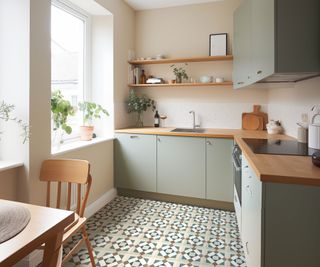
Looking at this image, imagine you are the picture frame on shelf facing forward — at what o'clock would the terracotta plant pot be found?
The terracotta plant pot is roughly at 2 o'clock from the picture frame on shelf.

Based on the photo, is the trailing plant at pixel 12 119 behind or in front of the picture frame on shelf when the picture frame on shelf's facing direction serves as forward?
in front

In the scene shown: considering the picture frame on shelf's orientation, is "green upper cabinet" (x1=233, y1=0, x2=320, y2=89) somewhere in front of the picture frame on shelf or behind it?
in front

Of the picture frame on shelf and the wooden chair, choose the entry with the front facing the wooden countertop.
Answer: the picture frame on shelf

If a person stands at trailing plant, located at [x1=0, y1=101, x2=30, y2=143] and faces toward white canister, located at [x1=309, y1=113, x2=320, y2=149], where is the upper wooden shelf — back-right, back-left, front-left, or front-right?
front-left

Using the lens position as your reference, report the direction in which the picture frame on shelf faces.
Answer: facing the viewer

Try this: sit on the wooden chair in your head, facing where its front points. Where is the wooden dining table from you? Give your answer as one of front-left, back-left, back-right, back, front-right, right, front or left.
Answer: front-left

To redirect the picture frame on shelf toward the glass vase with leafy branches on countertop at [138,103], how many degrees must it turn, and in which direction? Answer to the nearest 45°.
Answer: approximately 90° to its right

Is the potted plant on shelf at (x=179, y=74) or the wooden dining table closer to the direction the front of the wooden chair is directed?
the wooden dining table

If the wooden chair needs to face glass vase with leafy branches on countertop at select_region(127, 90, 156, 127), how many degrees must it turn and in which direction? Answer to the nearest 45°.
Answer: approximately 180°

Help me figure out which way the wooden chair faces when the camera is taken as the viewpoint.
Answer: facing the viewer and to the left of the viewer

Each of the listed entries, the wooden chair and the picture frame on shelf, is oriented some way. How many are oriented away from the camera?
0

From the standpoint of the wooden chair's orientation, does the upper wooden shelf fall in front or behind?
behind
